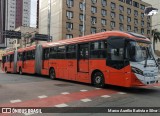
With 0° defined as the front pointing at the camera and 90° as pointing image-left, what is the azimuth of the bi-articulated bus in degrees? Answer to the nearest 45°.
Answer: approximately 315°
